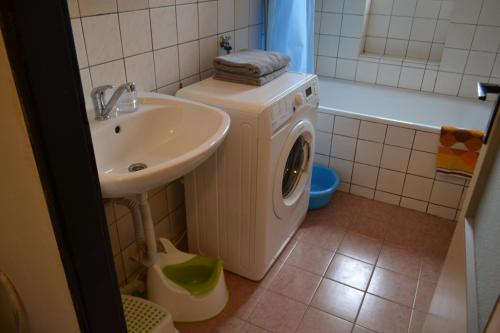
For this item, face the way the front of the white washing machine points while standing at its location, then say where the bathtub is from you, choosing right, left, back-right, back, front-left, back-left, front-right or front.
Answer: left

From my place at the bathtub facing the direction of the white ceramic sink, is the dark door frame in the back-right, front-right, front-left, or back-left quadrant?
front-left

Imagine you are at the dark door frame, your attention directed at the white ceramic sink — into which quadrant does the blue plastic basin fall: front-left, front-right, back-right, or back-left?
front-right

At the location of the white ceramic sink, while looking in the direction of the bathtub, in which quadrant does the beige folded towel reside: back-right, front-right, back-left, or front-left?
front-left

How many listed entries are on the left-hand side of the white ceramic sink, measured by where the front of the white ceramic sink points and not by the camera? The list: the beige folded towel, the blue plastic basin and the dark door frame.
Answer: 2

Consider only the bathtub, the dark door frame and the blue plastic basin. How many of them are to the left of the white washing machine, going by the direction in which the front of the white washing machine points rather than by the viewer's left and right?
2

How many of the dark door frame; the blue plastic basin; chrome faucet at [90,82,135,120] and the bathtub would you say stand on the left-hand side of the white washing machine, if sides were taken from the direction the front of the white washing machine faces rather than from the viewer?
2

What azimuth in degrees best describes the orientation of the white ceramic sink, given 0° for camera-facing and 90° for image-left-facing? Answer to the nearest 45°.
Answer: approximately 315°

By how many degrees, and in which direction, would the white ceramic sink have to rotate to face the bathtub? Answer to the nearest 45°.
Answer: approximately 45° to its left

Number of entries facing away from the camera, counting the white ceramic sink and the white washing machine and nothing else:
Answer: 0

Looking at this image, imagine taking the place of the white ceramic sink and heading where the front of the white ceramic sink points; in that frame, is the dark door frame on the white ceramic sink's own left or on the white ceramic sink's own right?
on the white ceramic sink's own right

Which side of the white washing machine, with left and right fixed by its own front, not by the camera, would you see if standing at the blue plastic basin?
left

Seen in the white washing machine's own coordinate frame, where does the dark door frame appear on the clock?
The dark door frame is roughly at 2 o'clock from the white washing machine.
